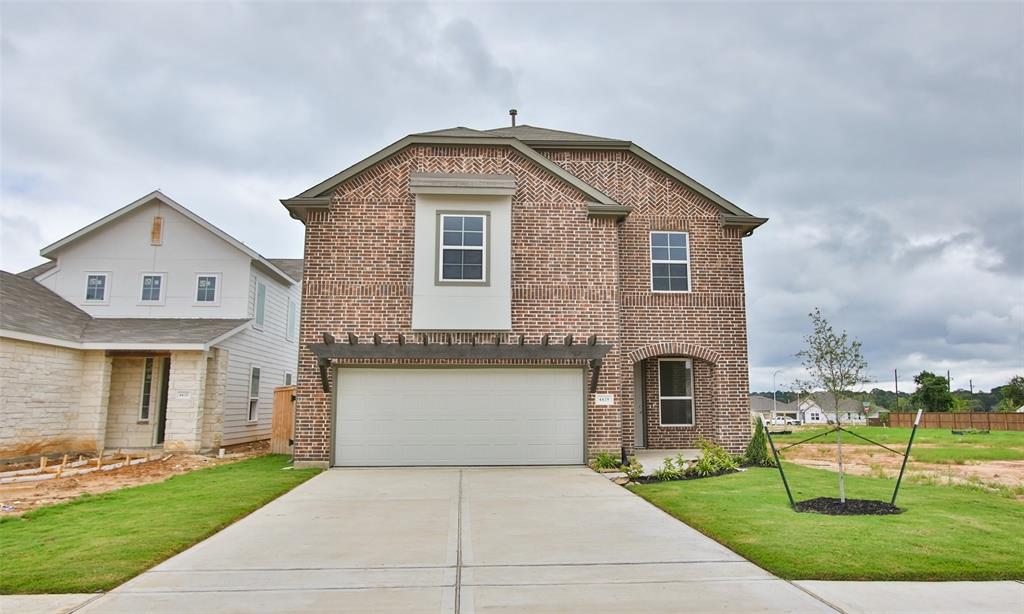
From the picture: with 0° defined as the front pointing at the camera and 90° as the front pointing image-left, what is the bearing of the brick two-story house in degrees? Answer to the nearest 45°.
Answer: approximately 0°

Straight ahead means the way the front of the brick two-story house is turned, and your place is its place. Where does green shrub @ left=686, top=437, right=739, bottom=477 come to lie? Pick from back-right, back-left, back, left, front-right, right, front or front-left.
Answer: left

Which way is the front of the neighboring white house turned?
toward the camera

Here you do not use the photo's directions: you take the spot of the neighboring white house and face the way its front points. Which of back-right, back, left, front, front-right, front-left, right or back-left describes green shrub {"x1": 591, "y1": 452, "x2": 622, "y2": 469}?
front-left

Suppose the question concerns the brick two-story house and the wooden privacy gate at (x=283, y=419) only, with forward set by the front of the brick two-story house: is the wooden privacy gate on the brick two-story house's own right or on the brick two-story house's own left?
on the brick two-story house's own right

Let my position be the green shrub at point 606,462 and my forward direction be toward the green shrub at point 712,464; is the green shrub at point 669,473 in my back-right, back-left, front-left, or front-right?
front-right

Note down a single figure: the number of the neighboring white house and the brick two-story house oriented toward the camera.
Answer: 2

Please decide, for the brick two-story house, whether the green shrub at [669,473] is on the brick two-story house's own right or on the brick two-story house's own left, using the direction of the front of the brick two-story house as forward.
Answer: on the brick two-story house's own left

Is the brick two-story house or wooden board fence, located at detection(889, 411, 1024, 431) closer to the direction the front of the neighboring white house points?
the brick two-story house

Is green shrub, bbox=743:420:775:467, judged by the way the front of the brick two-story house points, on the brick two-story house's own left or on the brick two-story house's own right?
on the brick two-story house's own left

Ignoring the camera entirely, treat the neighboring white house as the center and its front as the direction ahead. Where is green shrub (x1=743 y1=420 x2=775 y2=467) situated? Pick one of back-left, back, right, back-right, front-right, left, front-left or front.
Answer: front-left
